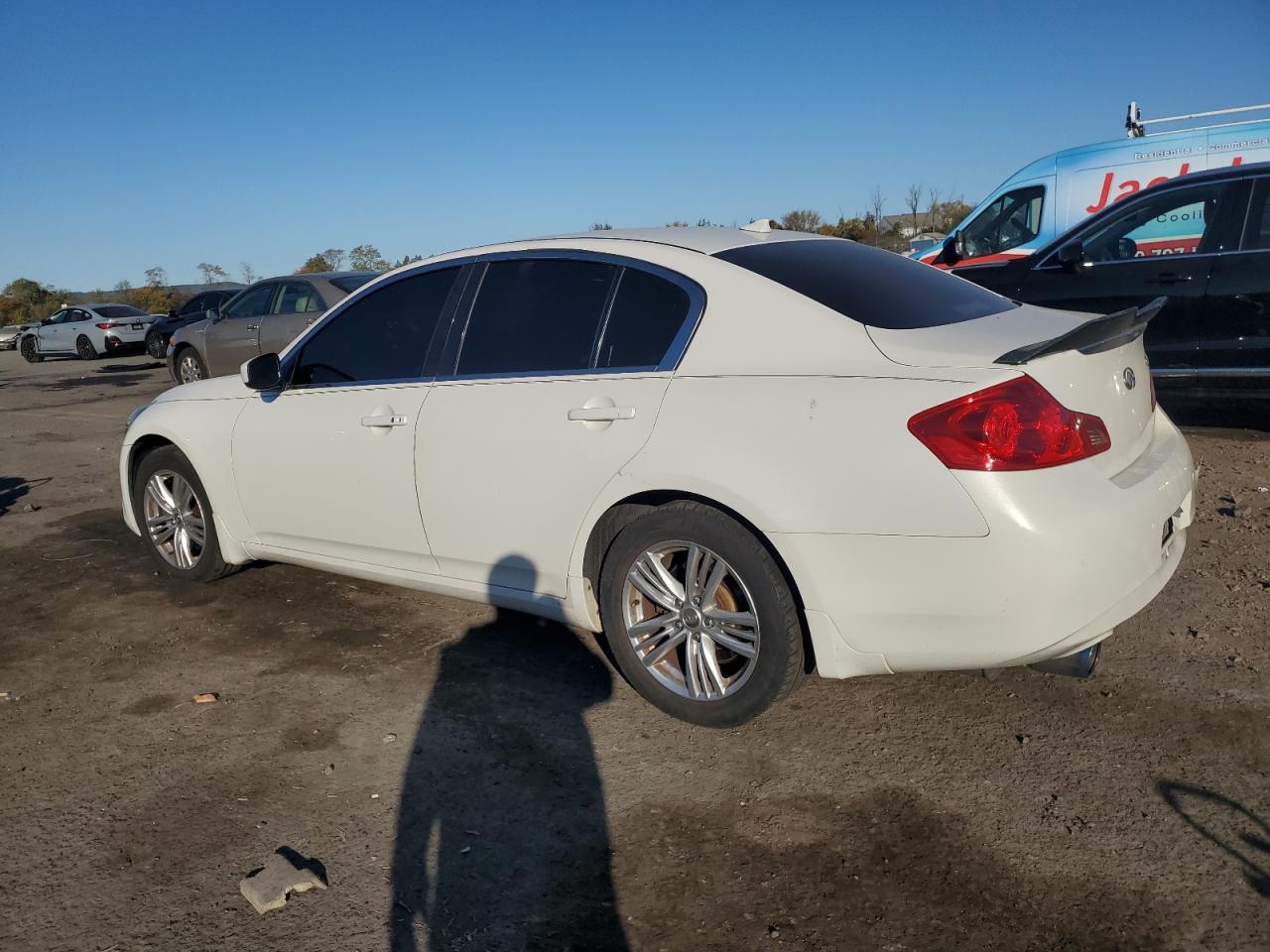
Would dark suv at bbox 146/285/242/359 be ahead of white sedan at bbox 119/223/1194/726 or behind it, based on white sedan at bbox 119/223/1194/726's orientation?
ahead

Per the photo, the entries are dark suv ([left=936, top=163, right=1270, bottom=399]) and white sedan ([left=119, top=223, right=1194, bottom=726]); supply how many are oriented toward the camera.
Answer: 0

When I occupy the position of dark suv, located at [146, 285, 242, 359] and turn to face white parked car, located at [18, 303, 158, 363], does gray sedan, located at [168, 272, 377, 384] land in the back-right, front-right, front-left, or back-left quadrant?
back-left

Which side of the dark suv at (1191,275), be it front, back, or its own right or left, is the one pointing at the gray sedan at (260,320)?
front

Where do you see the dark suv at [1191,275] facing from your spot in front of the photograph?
facing to the left of the viewer

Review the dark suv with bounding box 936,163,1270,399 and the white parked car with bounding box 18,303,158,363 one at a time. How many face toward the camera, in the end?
0

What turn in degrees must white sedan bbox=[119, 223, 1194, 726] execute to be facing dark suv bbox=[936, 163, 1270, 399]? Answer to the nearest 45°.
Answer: approximately 90° to its right

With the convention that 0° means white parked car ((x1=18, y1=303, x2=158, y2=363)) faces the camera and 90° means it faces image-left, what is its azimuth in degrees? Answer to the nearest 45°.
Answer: approximately 135°

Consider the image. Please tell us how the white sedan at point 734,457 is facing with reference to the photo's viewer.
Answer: facing away from the viewer and to the left of the viewer

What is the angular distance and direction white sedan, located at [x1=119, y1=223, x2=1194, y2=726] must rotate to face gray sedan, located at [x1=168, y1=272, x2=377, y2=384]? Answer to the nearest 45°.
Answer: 0° — it already faces it

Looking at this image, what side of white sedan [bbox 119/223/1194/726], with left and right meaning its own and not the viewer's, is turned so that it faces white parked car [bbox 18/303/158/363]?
front
